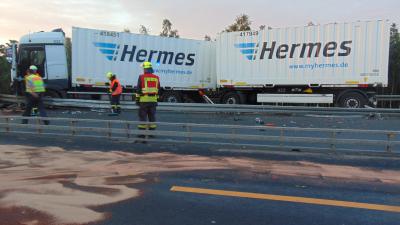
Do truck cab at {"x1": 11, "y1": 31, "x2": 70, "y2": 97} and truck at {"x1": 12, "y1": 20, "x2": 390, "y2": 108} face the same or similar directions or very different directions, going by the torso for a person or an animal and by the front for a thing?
same or similar directions

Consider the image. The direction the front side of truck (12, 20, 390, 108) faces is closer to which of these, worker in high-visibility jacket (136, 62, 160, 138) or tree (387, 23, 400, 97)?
the worker in high-visibility jacket

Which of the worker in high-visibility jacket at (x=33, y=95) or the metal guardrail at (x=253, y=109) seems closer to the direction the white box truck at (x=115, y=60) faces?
the worker in high-visibility jacket

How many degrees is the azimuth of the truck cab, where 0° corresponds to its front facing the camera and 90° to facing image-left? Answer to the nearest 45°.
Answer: approximately 90°

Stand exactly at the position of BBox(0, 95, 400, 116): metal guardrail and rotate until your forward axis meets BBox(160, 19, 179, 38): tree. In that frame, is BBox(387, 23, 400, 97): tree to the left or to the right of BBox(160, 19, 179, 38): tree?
right

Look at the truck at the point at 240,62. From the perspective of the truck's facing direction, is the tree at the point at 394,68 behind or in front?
behind

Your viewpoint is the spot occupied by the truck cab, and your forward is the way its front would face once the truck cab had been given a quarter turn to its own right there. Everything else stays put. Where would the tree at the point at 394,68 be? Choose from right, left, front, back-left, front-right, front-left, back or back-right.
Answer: right

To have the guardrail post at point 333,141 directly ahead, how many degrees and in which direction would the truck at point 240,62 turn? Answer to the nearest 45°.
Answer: approximately 90° to its left

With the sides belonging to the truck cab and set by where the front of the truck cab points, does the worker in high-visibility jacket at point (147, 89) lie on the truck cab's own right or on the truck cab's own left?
on the truck cab's own left

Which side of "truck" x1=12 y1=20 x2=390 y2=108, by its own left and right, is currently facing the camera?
left

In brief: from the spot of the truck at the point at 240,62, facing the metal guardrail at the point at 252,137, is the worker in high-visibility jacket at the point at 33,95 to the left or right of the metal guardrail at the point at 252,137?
right

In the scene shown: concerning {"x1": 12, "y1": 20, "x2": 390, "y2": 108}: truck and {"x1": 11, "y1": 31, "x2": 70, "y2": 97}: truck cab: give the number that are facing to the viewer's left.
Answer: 2

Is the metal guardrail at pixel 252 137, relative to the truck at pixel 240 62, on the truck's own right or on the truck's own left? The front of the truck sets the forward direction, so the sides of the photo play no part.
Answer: on the truck's own left
